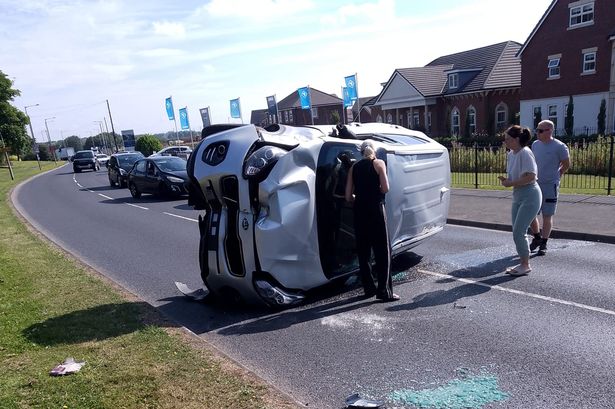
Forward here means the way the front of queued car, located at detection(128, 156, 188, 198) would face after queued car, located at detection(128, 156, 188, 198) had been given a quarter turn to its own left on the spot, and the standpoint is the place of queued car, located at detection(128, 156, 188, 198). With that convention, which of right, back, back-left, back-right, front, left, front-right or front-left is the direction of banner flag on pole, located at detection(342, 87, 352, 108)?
front

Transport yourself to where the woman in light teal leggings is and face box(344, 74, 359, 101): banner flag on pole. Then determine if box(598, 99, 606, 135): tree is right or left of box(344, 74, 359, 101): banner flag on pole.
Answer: right

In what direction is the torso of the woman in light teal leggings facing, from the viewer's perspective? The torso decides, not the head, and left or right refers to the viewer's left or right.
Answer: facing to the left of the viewer

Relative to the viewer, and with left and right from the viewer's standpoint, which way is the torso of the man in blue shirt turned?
facing the viewer and to the left of the viewer

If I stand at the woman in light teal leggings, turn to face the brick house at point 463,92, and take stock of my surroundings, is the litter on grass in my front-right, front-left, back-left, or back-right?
back-left

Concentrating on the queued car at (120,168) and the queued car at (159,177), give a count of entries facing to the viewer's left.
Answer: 0

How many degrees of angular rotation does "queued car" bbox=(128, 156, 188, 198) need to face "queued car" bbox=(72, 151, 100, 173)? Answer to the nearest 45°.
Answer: approximately 135° to its left

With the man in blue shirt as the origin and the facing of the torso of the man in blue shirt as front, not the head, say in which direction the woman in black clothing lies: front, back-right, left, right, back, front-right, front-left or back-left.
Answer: front

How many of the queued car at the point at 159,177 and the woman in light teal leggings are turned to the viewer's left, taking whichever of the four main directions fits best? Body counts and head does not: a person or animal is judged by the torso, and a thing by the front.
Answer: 1

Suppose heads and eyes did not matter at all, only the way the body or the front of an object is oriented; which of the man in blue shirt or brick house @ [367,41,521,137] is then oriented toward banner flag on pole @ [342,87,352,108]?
the brick house

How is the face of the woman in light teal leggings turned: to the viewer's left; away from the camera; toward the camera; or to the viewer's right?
to the viewer's left

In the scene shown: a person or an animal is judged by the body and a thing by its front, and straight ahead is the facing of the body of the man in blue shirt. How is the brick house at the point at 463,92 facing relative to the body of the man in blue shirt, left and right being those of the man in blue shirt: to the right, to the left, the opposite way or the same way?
the same way

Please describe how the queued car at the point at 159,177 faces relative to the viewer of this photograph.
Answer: facing the viewer and to the right of the viewer

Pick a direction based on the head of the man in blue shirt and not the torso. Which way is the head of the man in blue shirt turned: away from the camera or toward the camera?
toward the camera

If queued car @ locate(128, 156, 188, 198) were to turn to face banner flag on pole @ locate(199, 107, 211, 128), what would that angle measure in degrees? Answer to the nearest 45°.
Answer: approximately 135° to its left

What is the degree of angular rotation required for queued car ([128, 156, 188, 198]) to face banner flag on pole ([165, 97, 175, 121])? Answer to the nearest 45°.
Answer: approximately 135° to its left
